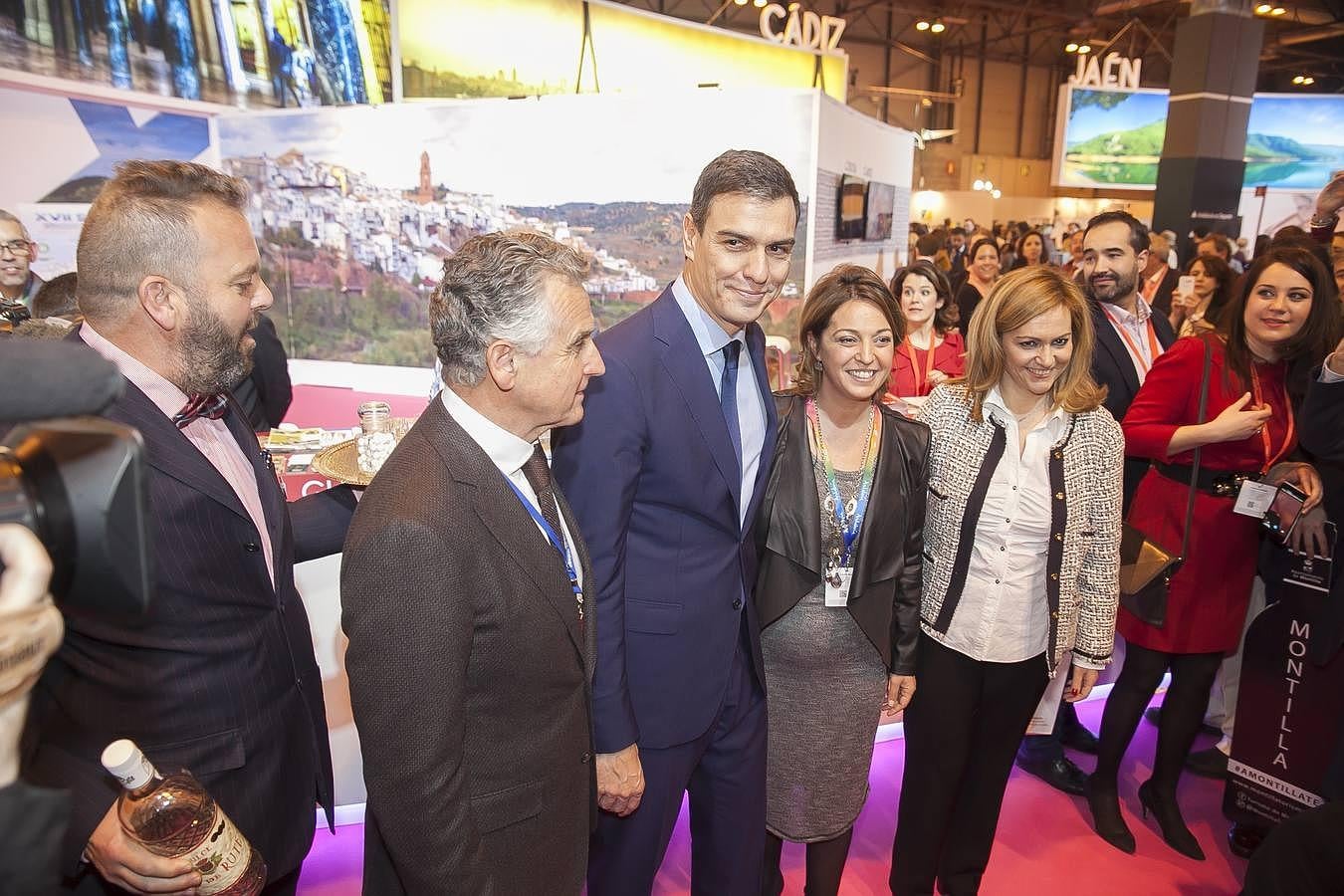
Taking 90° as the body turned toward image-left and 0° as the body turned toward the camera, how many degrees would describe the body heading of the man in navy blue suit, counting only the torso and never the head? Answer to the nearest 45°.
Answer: approximately 315°

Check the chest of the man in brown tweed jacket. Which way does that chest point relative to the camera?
to the viewer's right

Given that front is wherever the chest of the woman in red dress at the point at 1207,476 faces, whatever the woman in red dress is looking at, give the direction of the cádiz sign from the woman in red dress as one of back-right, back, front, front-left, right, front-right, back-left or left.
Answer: back

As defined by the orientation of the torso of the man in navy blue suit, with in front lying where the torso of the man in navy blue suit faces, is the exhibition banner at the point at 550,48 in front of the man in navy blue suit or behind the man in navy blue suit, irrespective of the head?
behind

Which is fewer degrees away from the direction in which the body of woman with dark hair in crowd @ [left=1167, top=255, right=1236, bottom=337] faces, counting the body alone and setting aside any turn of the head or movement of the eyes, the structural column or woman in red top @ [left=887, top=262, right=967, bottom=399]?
the woman in red top

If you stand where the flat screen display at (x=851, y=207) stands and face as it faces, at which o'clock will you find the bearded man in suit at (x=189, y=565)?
The bearded man in suit is roughly at 2 o'clock from the flat screen display.

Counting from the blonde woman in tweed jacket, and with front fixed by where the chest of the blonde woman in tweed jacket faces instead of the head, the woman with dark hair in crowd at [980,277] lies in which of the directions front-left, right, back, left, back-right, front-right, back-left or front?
back

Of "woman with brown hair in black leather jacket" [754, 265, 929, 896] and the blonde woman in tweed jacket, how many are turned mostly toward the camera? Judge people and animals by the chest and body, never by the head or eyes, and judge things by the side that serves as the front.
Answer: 2

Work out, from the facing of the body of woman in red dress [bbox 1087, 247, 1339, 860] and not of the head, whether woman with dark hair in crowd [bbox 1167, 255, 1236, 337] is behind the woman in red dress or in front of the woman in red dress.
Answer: behind
